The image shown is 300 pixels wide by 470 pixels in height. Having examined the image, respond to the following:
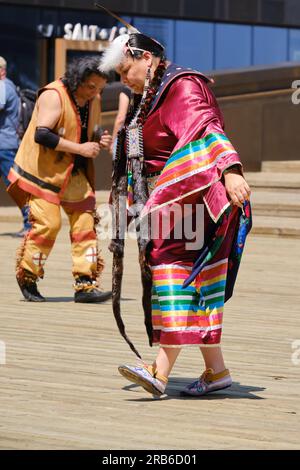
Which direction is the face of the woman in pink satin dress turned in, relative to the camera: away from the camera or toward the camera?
toward the camera

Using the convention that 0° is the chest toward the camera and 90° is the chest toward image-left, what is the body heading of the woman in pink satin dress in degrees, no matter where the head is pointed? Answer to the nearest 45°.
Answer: approximately 90°
